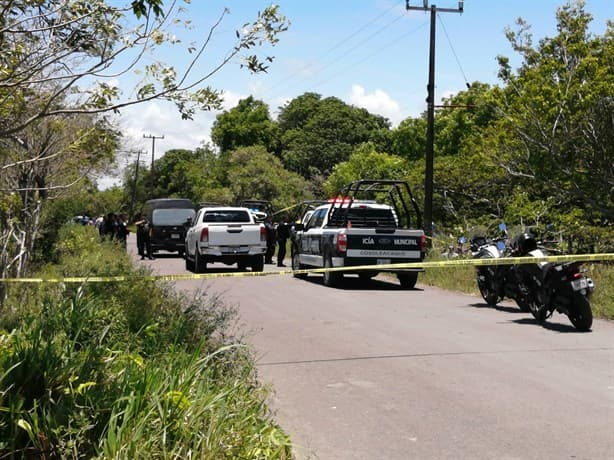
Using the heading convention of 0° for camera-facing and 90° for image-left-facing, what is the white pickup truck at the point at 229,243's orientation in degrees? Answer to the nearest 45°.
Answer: approximately 180°

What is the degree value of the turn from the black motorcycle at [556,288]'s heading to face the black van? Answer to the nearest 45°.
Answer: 0° — it already faces it

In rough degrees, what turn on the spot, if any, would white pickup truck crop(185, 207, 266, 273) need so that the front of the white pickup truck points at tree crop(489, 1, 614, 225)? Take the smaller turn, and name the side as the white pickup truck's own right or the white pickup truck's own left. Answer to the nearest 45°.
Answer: approximately 90° to the white pickup truck's own right

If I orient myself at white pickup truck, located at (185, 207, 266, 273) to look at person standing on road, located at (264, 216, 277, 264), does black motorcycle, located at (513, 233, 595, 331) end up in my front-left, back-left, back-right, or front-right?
back-right

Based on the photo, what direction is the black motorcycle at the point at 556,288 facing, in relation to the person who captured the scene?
facing away from the viewer and to the left of the viewer

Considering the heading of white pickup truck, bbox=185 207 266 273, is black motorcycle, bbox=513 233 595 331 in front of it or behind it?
behind

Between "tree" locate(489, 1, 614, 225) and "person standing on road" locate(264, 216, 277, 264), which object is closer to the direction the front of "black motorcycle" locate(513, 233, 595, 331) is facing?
the person standing on road
